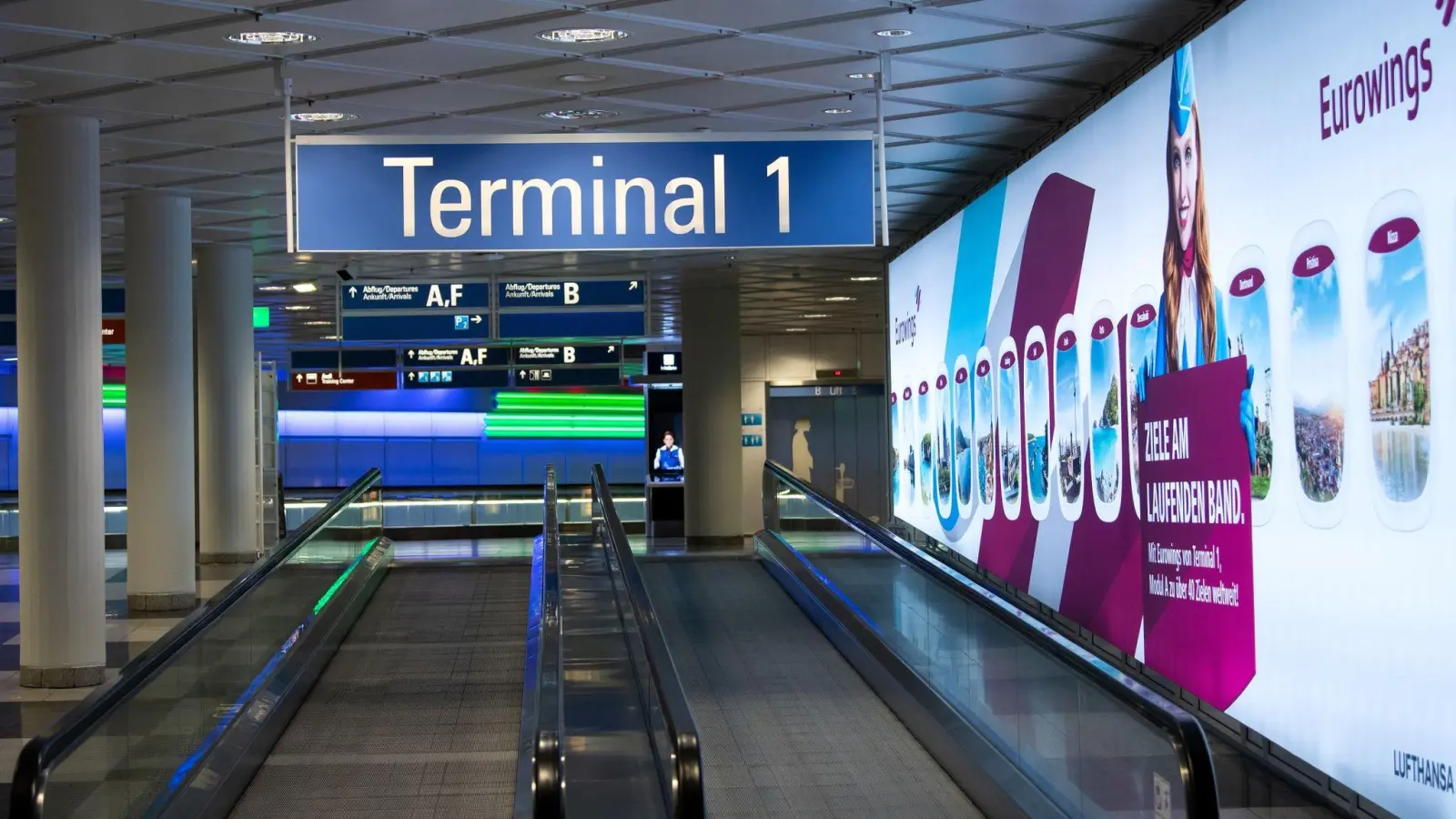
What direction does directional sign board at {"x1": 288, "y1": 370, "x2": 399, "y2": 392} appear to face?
toward the camera

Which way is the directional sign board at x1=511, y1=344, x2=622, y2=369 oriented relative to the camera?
toward the camera

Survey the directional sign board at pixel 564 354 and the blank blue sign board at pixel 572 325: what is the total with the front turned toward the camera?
2

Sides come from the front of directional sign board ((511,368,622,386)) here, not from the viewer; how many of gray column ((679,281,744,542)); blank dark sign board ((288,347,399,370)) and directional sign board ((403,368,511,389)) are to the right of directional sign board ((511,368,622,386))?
2

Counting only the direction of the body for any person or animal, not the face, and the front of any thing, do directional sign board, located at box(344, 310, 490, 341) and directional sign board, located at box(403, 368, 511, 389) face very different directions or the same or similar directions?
same or similar directions

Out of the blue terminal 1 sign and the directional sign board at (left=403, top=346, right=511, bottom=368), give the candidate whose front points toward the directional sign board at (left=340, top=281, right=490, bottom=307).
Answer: the directional sign board at (left=403, top=346, right=511, bottom=368)

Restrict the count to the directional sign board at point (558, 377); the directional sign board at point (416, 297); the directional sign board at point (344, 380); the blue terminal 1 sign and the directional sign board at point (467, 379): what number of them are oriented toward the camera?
5

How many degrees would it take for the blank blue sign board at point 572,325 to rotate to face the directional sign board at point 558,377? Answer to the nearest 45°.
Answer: approximately 180°

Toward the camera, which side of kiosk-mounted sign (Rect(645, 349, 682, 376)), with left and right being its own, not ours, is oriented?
front

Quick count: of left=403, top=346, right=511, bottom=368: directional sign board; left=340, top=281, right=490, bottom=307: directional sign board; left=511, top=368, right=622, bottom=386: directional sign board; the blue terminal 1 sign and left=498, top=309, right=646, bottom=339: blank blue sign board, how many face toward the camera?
5

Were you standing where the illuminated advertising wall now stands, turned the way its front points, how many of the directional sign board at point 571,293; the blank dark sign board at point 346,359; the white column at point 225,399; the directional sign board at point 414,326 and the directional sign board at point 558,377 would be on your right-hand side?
5

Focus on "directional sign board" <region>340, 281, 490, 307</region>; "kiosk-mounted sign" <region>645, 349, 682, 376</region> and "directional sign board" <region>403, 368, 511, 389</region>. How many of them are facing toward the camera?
3

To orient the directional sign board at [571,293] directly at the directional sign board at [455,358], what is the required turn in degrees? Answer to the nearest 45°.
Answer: approximately 180°

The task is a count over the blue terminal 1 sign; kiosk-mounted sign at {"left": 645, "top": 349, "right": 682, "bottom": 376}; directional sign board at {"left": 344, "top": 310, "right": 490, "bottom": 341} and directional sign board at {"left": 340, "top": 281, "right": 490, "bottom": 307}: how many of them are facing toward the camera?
4

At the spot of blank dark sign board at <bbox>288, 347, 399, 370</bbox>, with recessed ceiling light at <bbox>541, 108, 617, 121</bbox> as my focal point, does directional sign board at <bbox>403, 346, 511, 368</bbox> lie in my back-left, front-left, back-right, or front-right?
front-left

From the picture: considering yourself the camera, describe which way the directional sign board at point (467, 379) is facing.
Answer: facing the viewer

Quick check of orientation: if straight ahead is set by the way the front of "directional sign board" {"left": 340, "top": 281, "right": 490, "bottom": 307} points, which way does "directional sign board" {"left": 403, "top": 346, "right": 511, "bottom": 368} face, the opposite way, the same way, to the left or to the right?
the same way

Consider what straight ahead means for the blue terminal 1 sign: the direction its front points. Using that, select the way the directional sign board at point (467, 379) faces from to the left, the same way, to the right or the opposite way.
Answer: the same way
